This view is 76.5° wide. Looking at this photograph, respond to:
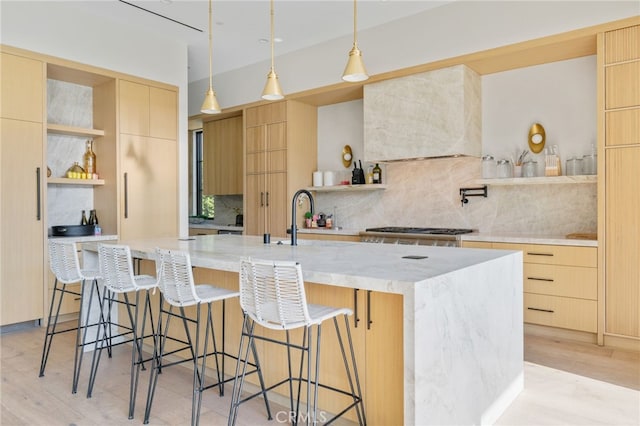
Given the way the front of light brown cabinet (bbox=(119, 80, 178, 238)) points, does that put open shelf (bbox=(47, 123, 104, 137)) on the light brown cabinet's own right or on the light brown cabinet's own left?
on the light brown cabinet's own right

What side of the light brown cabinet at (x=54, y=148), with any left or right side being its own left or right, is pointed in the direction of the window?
left

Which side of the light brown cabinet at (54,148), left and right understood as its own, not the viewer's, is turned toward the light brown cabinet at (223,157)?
left

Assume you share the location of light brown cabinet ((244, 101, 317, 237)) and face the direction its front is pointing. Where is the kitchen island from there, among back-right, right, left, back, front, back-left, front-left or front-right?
front-left

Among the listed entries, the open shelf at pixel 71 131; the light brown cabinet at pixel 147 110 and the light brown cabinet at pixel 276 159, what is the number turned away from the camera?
0

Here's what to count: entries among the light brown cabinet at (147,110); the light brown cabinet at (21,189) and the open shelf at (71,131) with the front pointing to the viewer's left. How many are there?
0

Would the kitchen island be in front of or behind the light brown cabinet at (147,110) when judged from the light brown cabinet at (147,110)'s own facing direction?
in front

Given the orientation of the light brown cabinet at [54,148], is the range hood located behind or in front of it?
in front

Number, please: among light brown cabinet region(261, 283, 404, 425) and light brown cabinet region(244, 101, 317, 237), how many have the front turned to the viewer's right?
0

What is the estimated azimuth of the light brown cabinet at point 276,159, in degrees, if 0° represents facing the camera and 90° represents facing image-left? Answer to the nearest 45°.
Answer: approximately 45°

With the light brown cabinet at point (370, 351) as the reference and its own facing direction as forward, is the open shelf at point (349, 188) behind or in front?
behind

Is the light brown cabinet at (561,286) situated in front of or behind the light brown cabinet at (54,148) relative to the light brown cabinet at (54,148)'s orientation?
in front

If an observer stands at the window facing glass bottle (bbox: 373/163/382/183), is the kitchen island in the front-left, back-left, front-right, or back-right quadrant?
front-right

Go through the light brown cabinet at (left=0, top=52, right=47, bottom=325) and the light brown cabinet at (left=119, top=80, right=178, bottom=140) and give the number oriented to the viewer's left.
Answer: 0

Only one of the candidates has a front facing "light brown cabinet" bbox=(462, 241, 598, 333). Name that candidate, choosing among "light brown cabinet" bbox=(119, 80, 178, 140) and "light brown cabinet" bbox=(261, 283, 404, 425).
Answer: "light brown cabinet" bbox=(119, 80, 178, 140)

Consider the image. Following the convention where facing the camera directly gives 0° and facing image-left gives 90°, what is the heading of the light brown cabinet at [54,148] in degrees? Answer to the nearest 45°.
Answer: approximately 315°
